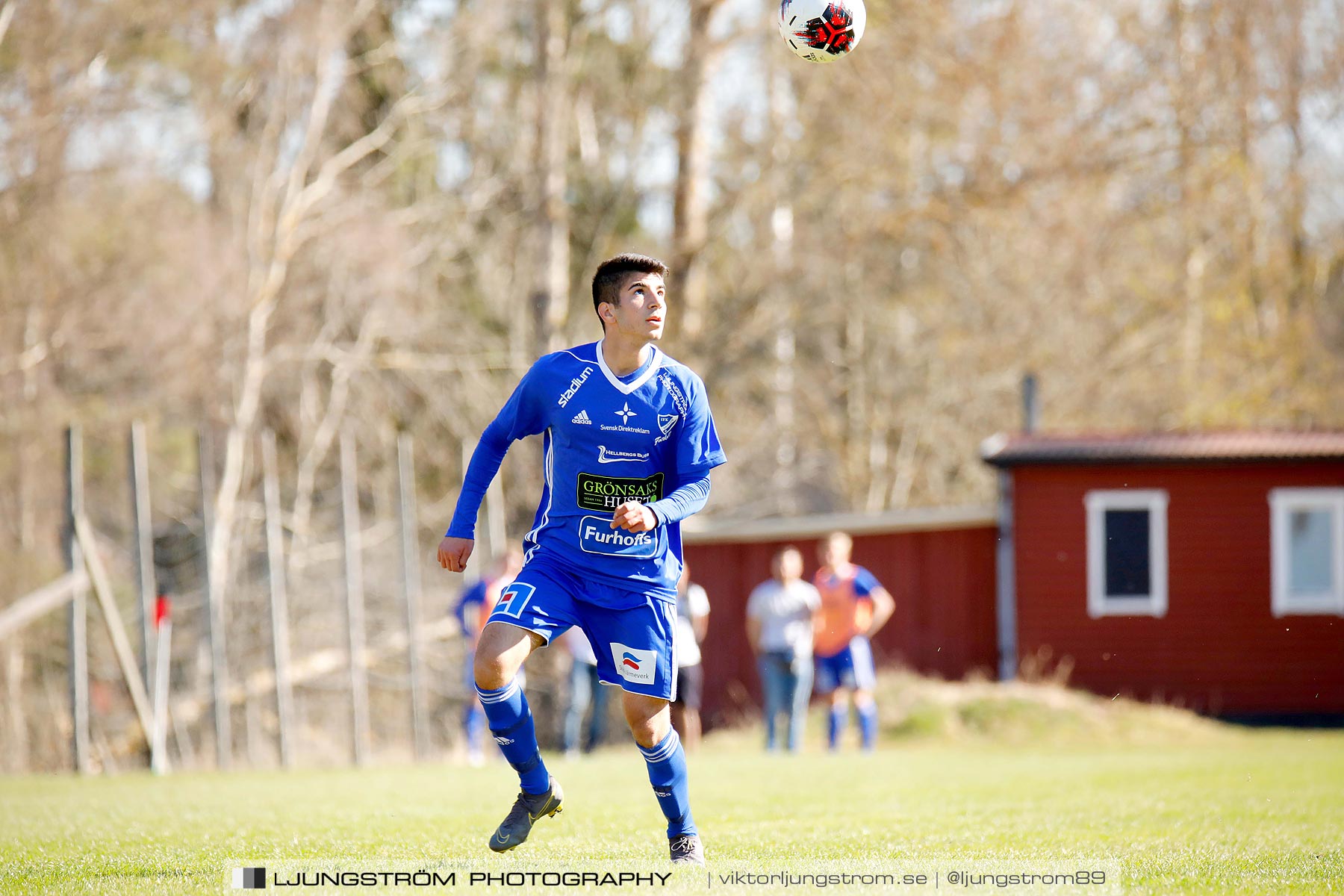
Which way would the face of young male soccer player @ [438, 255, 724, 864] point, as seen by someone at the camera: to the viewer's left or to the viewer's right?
to the viewer's right

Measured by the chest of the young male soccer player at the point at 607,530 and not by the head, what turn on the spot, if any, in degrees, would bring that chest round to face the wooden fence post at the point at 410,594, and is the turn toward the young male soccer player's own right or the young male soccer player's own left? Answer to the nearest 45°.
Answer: approximately 180°

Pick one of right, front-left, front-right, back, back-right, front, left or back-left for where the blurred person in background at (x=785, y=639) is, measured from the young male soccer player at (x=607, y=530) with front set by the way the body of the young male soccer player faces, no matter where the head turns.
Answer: back

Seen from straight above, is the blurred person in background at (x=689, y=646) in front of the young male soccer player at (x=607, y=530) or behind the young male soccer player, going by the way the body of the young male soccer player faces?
behind

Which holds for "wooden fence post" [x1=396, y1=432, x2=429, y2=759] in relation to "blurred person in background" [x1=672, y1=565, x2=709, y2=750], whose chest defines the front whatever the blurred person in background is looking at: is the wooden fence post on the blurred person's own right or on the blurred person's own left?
on the blurred person's own right

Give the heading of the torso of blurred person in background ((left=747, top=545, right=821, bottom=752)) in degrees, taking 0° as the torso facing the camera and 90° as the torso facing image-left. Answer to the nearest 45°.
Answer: approximately 0°

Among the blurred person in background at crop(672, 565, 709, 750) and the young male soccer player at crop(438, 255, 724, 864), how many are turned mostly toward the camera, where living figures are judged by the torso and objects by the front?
2

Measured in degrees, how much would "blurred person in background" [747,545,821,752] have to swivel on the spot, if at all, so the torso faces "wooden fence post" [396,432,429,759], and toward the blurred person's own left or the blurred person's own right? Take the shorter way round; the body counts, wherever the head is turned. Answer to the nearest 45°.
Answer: approximately 90° to the blurred person's own right

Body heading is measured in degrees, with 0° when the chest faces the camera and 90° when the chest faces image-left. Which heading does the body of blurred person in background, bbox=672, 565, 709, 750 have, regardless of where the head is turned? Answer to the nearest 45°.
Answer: approximately 0°

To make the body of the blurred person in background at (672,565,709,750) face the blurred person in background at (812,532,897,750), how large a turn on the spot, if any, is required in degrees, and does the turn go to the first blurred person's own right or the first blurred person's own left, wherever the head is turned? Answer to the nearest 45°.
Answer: approximately 135° to the first blurred person's own left
